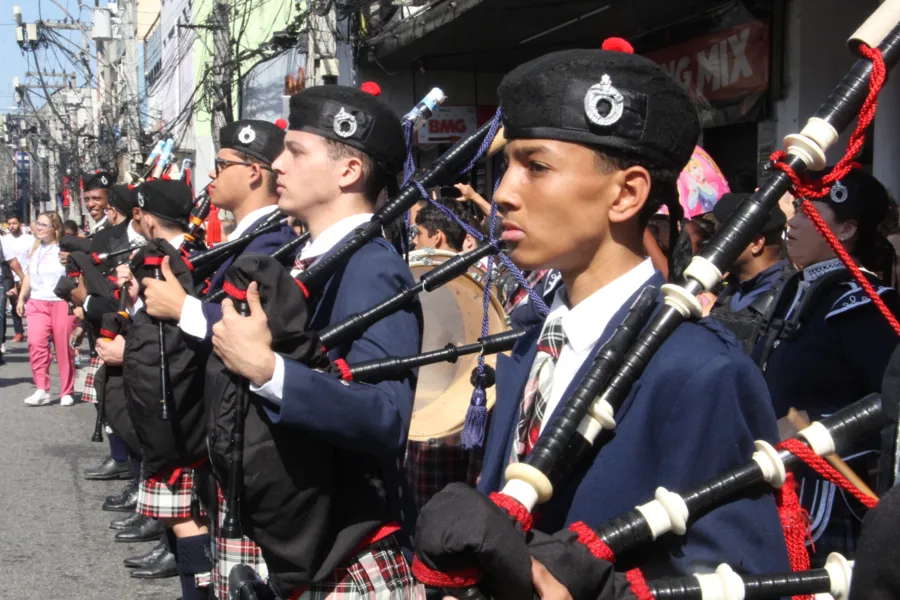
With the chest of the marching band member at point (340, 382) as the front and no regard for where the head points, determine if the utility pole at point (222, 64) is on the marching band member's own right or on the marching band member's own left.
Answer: on the marching band member's own right

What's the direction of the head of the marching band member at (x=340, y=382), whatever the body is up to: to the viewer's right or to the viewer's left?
to the viewer's left

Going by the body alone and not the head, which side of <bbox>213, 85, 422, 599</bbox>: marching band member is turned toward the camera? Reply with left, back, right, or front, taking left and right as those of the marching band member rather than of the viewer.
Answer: left

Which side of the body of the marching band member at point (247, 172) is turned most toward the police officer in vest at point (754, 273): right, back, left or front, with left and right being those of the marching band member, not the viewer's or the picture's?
back

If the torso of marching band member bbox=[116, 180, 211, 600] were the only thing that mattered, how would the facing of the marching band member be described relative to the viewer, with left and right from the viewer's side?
facing to the left of the viewer

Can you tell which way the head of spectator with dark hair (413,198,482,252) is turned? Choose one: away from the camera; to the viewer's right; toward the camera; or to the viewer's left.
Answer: to the viewer's left

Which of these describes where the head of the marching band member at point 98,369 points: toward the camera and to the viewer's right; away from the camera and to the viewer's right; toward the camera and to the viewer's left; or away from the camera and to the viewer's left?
toward the camera and to the viewer's left

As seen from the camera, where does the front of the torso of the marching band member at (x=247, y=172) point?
to the viewer's left

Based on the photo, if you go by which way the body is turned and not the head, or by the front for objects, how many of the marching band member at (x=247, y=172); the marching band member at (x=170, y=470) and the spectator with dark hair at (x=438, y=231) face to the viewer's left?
3

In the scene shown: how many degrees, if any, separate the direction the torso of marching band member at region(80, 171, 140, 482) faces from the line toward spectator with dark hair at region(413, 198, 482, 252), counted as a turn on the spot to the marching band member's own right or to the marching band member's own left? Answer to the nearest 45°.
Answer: approximately 90° to the marching band member's own left

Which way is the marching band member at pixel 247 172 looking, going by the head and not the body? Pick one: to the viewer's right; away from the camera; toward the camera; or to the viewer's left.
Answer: to the viewer's left

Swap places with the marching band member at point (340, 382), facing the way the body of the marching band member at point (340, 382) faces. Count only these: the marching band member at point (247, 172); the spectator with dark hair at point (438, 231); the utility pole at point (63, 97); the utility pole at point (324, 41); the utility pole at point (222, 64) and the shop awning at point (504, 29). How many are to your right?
6

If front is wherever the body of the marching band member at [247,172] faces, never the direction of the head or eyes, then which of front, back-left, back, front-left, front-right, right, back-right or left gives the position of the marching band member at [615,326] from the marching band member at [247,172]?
left
